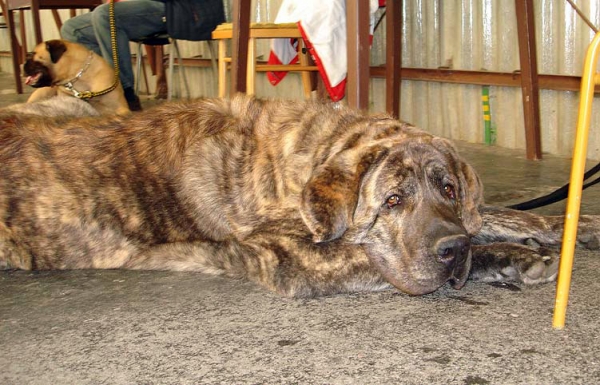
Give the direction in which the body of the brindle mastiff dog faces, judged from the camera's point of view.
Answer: to the viewer's right

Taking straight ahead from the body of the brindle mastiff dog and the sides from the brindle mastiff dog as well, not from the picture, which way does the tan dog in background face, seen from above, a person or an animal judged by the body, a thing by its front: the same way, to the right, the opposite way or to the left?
the opposite way

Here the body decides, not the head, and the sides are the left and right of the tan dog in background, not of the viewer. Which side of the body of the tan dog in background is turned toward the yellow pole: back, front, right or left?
left

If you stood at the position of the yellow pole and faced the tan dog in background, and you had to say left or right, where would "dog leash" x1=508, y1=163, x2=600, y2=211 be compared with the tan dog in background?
right

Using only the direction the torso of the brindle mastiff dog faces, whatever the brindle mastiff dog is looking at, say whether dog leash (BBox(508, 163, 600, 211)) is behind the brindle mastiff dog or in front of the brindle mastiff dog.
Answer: in front

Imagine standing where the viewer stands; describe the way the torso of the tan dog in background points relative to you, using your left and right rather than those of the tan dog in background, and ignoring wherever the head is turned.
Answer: facing to the left of the viewer

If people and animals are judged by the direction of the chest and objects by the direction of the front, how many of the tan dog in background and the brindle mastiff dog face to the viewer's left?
1

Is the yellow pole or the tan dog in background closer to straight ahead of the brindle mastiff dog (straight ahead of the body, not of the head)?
the yellow pole

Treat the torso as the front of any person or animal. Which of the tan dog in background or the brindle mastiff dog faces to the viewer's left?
the tan dog in background
